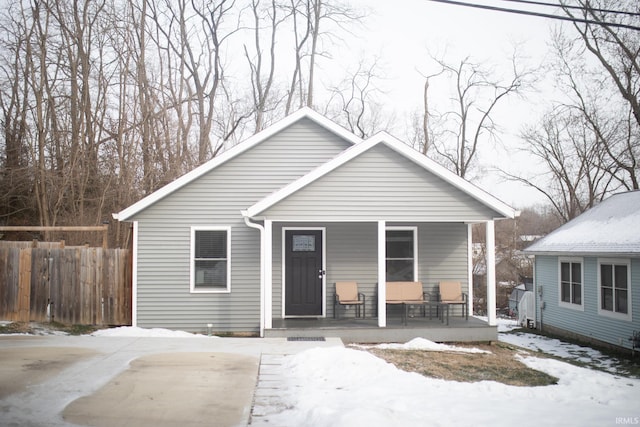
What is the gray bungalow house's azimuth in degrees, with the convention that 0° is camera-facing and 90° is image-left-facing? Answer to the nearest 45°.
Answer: approximately 0°

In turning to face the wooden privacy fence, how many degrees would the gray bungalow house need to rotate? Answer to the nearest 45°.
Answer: approximately 90° to its right

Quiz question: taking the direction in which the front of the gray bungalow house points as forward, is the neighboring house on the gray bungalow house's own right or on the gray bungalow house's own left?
on the gray bungalow house's own left
